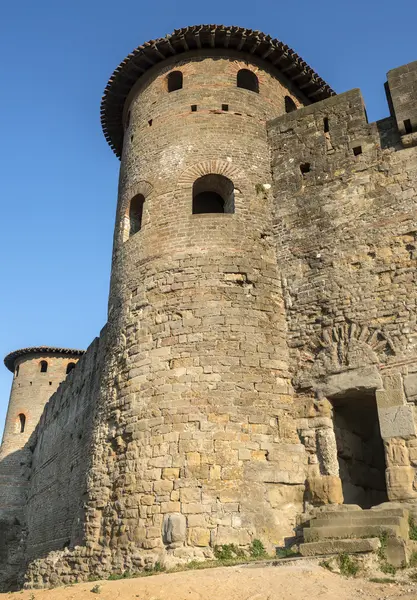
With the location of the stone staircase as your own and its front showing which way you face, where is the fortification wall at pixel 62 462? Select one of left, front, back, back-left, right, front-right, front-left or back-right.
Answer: back-right

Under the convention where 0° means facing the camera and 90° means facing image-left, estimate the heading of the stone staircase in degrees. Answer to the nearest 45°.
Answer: approximately 0°

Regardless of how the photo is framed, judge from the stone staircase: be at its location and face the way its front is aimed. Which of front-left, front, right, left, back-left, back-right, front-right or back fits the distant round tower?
back-right
